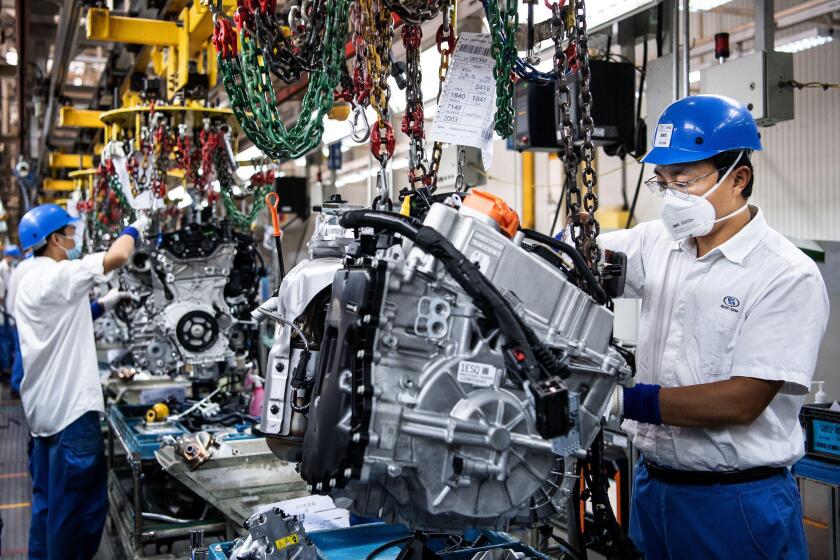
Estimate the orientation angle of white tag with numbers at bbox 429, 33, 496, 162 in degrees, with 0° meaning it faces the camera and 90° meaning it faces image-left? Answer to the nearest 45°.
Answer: approximately 0°

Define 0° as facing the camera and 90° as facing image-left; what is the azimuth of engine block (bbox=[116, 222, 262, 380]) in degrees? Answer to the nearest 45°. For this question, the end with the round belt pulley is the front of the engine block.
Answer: approximately 0°

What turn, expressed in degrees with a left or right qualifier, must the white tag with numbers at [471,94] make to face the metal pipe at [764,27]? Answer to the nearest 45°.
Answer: approximately 135° to its left

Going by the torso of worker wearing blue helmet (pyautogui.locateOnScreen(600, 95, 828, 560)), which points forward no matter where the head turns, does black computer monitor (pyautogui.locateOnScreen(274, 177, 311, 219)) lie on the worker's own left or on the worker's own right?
on the worker's own right

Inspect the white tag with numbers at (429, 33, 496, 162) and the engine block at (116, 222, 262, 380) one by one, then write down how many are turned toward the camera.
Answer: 2

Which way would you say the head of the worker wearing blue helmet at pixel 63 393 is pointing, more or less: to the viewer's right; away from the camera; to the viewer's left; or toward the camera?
to the viewer's right

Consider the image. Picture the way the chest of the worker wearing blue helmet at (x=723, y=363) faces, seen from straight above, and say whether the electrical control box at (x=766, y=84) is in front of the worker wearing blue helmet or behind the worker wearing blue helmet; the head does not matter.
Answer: behind
